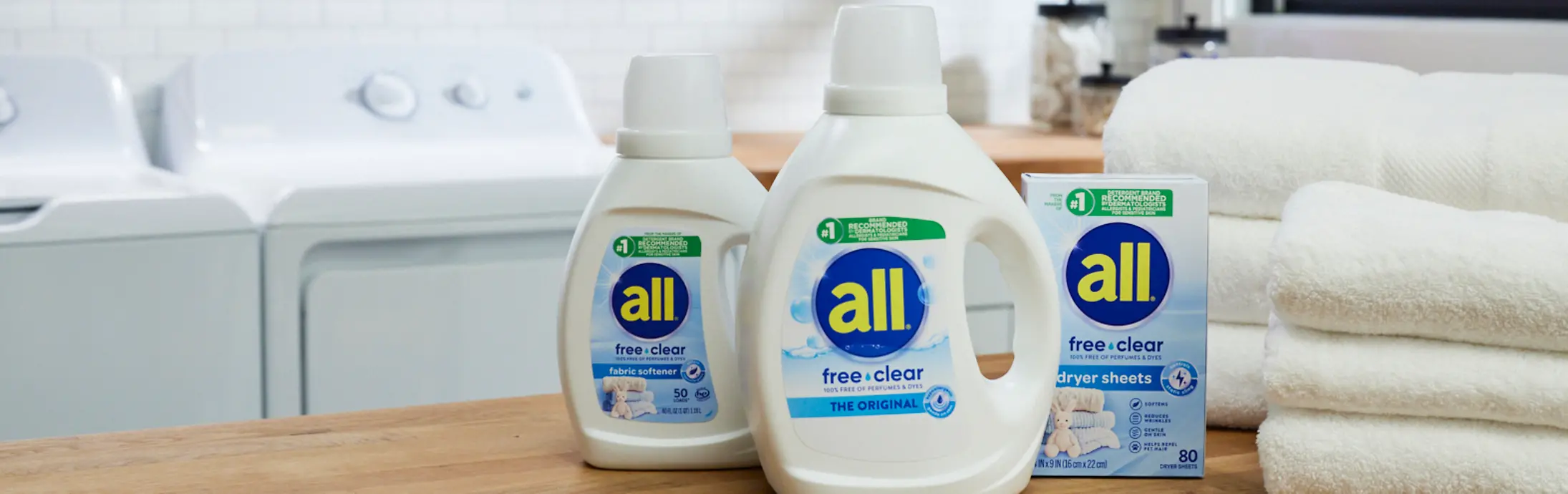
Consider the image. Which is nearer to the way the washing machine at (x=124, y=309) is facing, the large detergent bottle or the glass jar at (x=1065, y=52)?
the large detergent bottle

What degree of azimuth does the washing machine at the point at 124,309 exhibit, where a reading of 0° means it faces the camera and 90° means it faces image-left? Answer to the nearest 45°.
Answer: approximately 0°

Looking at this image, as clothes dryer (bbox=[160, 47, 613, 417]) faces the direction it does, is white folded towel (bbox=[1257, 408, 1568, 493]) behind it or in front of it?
in front

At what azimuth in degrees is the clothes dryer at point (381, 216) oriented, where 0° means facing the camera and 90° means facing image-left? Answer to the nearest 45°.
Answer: approximately 0°

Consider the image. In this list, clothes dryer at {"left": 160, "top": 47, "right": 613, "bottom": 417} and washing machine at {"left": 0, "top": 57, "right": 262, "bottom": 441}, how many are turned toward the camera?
2

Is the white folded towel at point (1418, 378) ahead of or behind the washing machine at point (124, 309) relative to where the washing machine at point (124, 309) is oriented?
ahead
